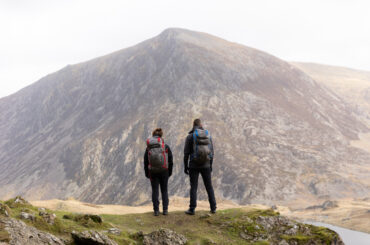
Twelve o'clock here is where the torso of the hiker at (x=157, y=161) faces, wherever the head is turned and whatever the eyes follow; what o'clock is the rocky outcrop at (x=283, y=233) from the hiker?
The rocky outcrop is roughly at 4 o'clock from the hiker.

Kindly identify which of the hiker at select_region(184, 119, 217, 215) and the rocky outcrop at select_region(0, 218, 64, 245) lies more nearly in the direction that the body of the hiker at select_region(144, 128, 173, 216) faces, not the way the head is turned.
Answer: the hiker

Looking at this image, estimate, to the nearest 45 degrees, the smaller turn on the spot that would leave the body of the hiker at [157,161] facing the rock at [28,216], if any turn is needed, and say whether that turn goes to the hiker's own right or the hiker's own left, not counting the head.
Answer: approximately 135° to the hiker's own left

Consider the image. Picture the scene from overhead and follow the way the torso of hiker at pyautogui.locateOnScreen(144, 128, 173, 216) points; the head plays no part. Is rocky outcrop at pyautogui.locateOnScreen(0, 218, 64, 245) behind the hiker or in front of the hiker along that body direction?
behind

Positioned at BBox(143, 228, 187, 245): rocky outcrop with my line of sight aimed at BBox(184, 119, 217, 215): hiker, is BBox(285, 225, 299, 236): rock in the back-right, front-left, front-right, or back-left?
front-right

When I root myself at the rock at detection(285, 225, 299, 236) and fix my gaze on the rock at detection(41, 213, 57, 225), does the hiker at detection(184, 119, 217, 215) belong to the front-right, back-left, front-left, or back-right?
front-right

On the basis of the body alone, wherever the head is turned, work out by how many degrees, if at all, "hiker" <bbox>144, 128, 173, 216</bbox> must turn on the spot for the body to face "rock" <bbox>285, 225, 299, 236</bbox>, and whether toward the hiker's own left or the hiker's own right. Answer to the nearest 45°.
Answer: approximately 135° to the hiker's own right

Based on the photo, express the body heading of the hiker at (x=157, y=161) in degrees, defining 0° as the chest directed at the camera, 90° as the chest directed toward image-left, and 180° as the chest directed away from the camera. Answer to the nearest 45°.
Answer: approximately 180°

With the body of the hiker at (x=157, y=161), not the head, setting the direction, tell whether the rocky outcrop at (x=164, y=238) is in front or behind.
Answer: behind

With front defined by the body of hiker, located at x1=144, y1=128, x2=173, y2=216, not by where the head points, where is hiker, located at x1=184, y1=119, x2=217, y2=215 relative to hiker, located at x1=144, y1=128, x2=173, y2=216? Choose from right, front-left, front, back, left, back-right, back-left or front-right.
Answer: right

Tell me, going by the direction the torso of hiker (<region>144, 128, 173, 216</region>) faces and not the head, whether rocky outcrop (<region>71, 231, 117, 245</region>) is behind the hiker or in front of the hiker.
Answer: behind

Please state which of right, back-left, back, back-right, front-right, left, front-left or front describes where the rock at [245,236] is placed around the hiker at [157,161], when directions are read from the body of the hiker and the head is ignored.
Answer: back-right

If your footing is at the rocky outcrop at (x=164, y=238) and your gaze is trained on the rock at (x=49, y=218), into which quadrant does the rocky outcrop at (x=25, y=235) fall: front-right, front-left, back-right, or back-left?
front-left
